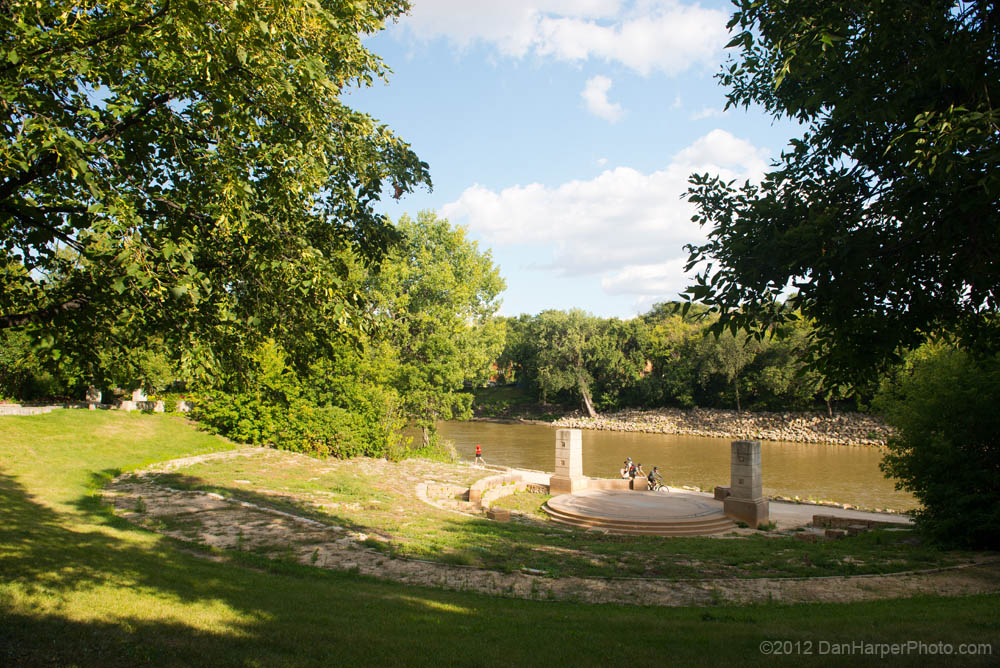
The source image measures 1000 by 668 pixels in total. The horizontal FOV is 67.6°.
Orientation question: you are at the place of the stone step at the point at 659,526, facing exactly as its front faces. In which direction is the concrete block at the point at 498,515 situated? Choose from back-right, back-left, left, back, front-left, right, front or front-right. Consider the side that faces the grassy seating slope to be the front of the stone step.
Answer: right

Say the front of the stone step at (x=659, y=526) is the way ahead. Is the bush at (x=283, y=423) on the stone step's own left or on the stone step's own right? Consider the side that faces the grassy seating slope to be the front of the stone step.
on the stone step's own right

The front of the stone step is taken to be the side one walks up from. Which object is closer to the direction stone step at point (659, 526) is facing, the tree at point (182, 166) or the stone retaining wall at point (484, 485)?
the tree

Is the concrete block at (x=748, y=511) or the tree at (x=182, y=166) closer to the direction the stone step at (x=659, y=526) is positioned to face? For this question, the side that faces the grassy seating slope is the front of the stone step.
the tree

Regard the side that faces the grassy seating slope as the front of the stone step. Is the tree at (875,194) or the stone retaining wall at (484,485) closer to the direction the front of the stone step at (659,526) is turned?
the tree

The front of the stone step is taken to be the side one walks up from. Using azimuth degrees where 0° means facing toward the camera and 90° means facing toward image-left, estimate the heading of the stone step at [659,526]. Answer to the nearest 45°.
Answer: approximately 0°

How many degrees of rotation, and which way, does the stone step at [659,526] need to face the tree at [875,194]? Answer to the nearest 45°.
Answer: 0° — it already faces it

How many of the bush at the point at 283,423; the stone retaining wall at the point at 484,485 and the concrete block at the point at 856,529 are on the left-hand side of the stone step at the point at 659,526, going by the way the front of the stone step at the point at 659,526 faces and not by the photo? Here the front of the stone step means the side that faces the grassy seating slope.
1

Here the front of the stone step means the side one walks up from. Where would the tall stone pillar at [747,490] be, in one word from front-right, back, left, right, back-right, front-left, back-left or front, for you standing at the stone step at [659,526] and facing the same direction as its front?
back-left

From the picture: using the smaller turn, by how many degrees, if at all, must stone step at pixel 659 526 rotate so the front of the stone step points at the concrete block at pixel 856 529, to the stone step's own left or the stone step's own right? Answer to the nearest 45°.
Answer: approximately 90° to the stone step's own left
